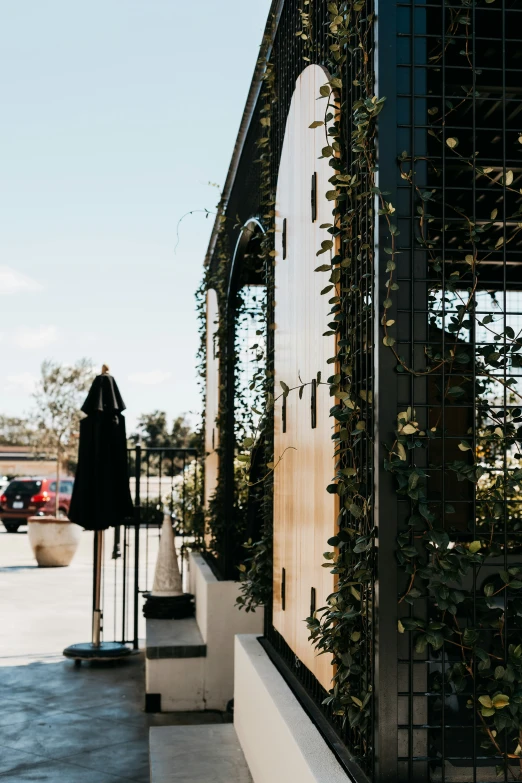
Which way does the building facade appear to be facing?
to the viewer's left

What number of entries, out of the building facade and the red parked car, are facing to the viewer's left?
1

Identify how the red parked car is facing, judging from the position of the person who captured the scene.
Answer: facing away from the viewer and to the right of the viewer

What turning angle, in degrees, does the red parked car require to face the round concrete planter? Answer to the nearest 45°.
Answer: approximately 135° to its right

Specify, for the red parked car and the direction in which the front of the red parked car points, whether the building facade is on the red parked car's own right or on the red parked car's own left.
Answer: on the red parked car's own right

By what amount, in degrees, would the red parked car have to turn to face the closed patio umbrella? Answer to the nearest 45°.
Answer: approximately 135° to its right

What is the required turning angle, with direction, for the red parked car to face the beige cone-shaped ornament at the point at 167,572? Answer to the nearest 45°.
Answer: approximately 135° to its right
